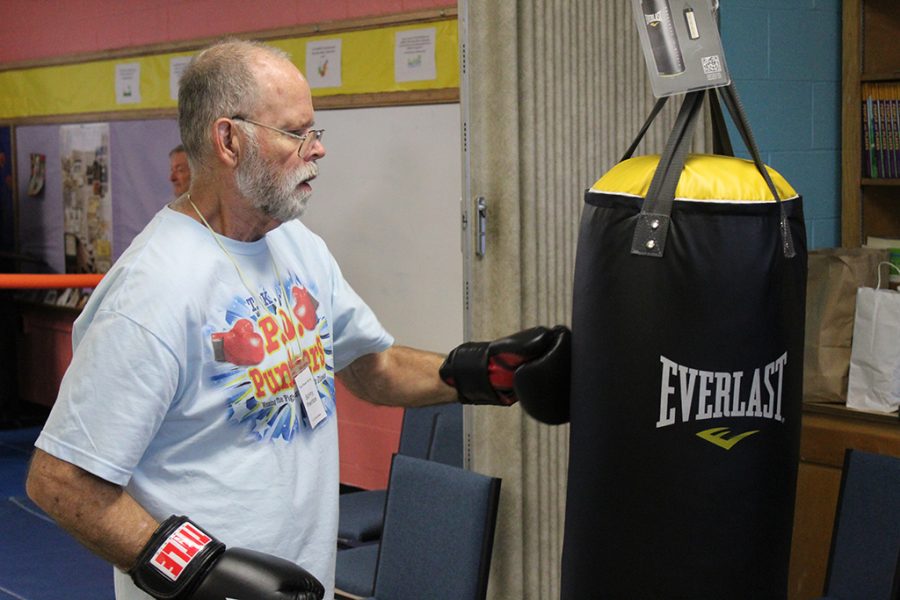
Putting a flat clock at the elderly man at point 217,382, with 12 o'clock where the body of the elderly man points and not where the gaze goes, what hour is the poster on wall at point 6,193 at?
The poster on wall is roughly at 7 o'clock from the elderly man.

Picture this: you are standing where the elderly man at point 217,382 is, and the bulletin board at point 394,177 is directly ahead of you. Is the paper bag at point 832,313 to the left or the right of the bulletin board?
right

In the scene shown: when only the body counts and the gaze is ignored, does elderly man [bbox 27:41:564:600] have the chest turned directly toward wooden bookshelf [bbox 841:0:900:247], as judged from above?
no

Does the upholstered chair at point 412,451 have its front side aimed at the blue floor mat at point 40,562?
no

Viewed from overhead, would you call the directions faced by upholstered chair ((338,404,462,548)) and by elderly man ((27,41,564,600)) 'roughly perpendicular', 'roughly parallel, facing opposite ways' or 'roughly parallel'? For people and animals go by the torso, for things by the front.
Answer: roughly perpendicular

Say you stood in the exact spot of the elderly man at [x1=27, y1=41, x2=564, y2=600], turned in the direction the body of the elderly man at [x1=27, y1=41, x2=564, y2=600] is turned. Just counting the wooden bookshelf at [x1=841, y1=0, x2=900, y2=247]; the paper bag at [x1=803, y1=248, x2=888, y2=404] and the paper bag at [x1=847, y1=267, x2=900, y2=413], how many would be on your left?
3

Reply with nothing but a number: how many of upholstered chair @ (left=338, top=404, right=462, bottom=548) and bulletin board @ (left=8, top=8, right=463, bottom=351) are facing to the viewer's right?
0

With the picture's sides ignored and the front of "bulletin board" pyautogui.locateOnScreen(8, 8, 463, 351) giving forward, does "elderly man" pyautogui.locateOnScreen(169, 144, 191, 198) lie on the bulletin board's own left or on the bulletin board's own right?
on the bulletin board's own right

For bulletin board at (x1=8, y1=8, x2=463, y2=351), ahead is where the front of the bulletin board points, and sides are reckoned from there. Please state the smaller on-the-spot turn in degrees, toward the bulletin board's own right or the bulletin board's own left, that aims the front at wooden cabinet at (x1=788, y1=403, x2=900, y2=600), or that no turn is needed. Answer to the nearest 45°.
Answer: approximately 90° to the bulletin board's own left

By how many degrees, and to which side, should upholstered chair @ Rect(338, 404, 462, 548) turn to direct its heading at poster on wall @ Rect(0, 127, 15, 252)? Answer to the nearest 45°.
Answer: approximately 90° to its right

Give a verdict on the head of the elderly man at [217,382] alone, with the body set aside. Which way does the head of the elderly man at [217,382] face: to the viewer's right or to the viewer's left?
to the viewer's right

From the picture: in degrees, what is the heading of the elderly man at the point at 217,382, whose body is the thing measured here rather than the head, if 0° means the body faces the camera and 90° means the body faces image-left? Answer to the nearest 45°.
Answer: approximately 315°

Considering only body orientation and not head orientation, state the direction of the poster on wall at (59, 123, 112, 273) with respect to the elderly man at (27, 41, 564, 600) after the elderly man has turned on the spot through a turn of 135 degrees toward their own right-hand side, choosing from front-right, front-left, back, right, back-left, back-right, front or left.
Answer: right
